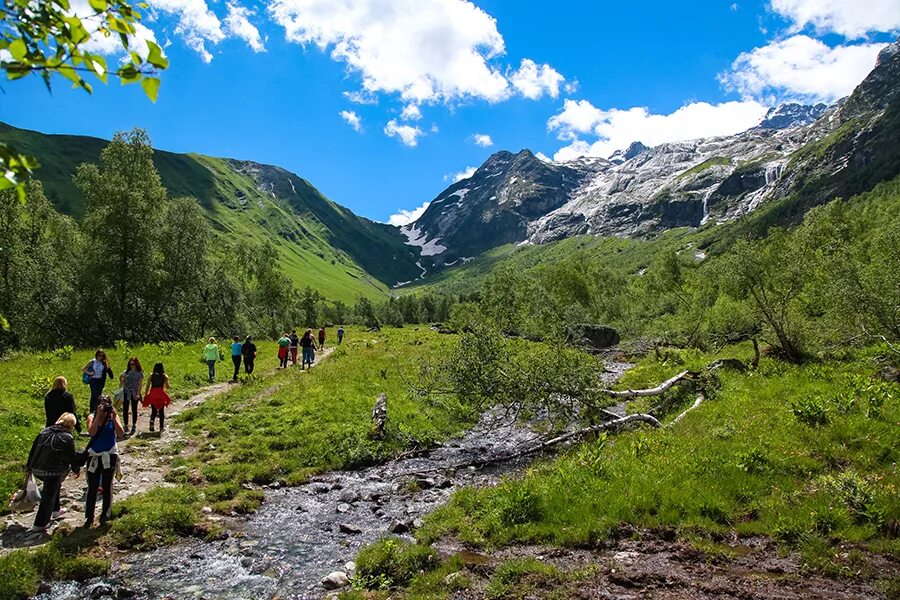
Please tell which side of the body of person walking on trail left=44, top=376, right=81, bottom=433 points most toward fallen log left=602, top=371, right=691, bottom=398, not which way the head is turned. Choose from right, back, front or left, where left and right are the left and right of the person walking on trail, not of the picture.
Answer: right

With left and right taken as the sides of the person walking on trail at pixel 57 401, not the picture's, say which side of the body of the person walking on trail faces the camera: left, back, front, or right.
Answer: back

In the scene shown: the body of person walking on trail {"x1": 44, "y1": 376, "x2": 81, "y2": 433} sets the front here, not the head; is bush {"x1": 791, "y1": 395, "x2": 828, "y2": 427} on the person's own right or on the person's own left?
on the person's own right

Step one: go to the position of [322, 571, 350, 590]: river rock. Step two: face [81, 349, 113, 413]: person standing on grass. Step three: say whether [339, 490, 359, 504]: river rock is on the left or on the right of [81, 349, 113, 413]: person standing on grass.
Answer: right

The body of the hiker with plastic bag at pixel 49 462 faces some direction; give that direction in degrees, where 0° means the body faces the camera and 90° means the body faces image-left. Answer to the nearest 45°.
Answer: approximately 225°

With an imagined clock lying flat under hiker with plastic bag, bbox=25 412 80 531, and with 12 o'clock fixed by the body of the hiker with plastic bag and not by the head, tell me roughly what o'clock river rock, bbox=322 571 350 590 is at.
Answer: The river rock is roughly at 3 o'clock from the hiker with plastic bag.

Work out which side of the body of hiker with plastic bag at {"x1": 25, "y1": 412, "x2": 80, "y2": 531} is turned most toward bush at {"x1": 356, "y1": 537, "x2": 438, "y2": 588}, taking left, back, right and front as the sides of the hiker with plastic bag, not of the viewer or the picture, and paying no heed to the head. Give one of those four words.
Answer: right

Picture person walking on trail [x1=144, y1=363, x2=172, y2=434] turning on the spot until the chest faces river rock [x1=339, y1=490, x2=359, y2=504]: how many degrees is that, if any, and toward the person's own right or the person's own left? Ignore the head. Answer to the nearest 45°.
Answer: approximately 135° to the person's own right

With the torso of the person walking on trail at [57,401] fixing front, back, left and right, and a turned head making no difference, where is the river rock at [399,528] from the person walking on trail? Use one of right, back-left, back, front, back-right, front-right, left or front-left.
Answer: back-right

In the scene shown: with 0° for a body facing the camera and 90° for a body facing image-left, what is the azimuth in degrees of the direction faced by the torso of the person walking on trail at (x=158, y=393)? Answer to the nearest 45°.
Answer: approximately 180°

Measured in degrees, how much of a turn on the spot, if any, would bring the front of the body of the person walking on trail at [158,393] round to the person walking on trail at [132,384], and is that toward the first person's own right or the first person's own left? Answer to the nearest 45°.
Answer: approximately 90° to the first person's own left
